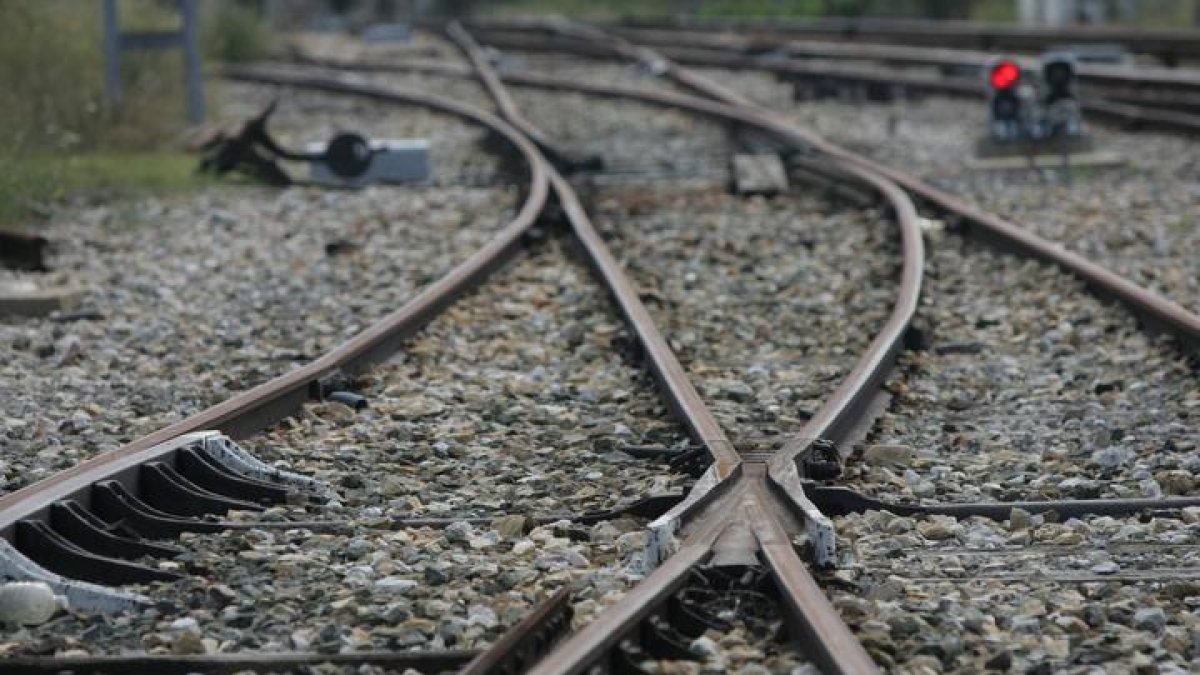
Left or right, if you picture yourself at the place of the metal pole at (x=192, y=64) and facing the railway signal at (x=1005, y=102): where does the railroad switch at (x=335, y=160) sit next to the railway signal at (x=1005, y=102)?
right

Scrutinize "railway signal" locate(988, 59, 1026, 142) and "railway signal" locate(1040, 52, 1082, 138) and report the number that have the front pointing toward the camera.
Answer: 2

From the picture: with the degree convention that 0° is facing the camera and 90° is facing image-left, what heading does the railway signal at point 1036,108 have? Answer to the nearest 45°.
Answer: approximately 0°

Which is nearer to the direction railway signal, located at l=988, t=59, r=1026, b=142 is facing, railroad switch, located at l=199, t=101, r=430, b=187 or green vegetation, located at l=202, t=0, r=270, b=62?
the railroad switch

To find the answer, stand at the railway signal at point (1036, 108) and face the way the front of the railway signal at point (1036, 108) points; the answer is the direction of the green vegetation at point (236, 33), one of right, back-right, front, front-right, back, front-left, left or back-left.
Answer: back-right

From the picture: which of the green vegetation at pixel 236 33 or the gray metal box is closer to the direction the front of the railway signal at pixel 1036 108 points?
the gray metal box

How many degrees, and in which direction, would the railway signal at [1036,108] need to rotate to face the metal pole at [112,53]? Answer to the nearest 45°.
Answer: approximately 90° to its right
